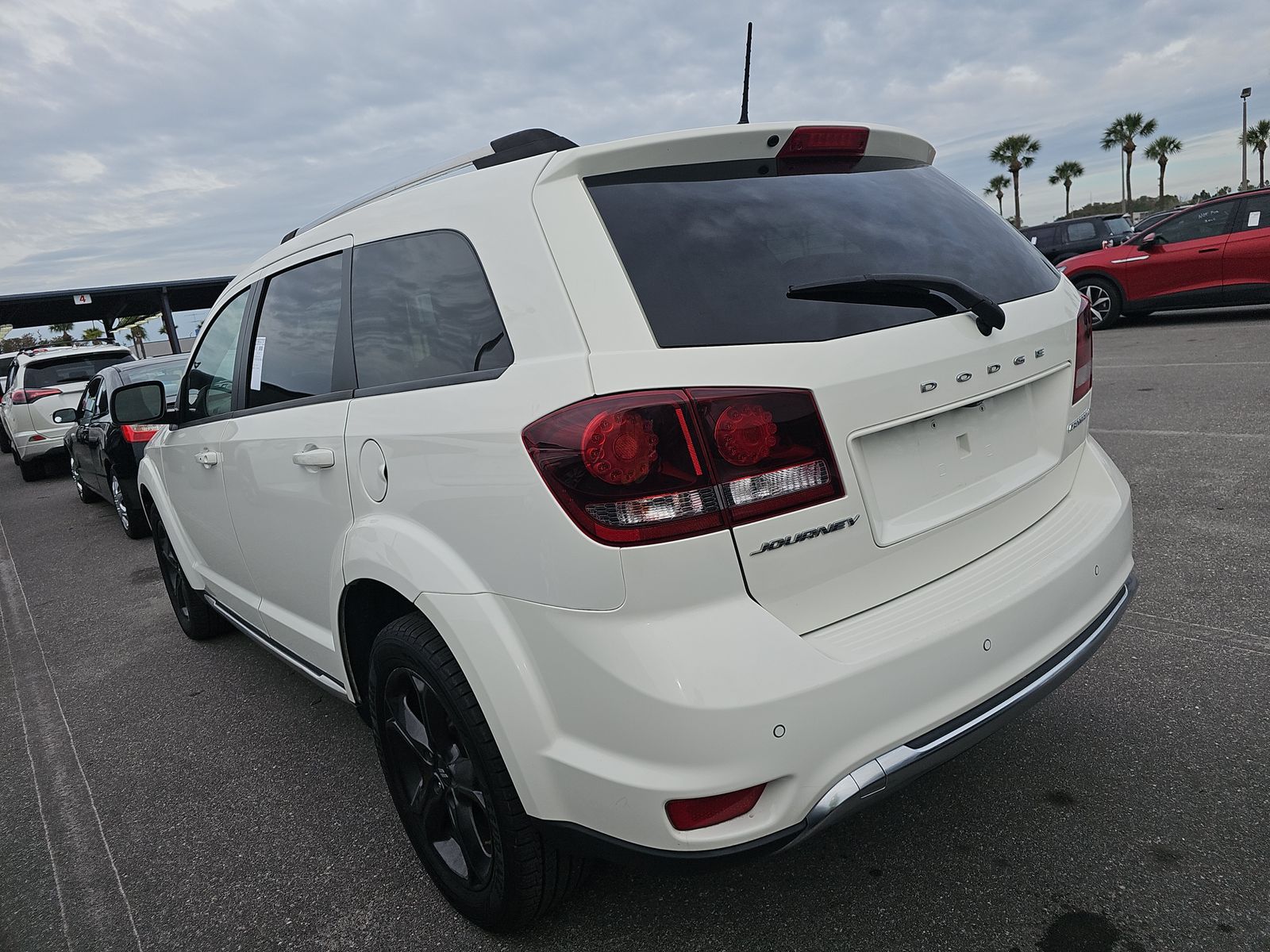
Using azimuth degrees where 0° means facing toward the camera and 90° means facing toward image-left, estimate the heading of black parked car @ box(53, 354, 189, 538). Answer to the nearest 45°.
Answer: approximately 135°

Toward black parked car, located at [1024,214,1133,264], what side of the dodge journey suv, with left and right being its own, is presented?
right

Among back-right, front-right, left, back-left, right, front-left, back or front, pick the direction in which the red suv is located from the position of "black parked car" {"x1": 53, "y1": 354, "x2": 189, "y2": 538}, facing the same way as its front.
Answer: back-right

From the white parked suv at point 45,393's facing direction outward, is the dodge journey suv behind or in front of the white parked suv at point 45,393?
behind

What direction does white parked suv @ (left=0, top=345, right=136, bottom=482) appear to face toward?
away from the camera

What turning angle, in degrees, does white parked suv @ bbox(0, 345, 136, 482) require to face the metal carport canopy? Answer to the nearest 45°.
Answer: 0° — it already faces it

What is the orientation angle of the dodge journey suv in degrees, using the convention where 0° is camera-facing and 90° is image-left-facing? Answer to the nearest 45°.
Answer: approximately 135°
